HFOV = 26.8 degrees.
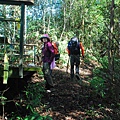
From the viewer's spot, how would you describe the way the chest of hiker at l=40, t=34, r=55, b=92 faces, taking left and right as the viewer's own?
facing the viewer and to the left of the viewer
